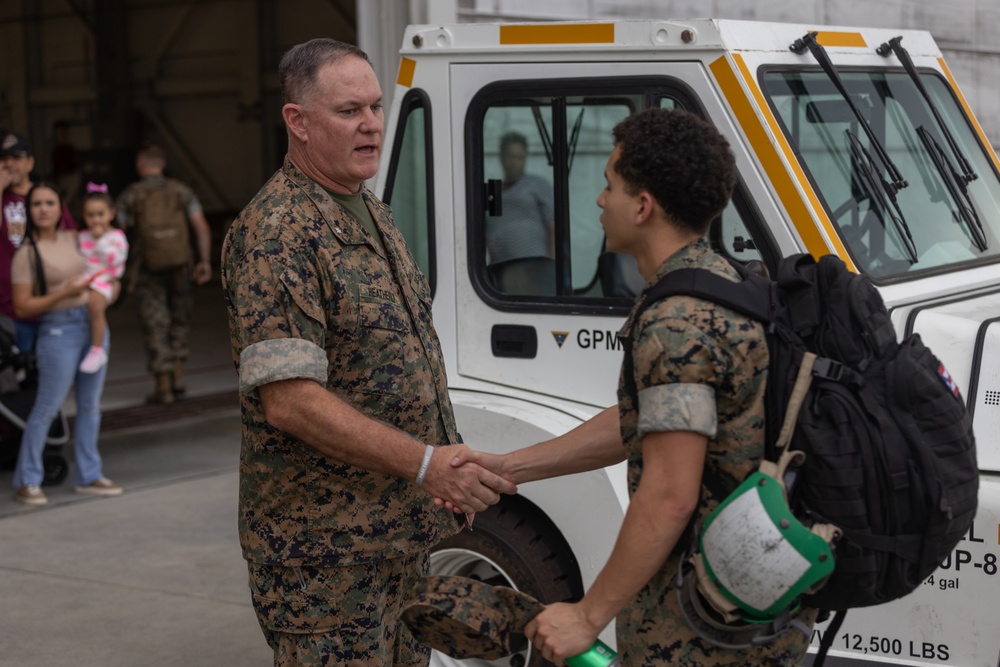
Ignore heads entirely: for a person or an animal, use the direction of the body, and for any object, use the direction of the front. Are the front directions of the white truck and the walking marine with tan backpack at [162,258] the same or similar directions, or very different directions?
very different directions

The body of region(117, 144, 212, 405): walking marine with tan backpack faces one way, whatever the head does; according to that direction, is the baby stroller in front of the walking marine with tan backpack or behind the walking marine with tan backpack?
behind

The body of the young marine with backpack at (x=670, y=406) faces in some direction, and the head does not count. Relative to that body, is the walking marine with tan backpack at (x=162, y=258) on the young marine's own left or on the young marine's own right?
on the young marine's own right

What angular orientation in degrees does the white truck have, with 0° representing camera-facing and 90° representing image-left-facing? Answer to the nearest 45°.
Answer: approximately 315°

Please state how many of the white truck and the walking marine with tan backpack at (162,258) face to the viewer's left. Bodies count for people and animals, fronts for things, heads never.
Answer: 0

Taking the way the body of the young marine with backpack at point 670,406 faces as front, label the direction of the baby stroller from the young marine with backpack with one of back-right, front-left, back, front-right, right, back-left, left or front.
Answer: front-right

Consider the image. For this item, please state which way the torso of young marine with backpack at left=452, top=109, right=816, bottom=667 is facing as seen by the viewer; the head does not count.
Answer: to the viewer's left

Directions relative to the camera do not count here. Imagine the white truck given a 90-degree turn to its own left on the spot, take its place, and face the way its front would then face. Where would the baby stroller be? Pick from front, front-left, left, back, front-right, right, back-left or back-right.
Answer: left

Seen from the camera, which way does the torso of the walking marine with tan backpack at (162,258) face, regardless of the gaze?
away from the camera

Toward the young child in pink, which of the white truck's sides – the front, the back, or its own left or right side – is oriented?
back

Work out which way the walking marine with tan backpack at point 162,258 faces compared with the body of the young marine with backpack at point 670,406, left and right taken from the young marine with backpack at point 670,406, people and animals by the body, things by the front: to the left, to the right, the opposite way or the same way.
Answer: to the right

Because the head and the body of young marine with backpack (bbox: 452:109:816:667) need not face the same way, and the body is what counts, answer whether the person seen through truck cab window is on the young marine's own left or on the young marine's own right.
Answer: on the young marine's own right

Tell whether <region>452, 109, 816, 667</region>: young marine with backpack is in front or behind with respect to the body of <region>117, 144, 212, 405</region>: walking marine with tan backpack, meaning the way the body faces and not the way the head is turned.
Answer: behind

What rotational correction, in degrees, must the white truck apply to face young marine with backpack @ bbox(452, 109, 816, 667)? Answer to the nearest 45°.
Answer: approximately 45° to its right
